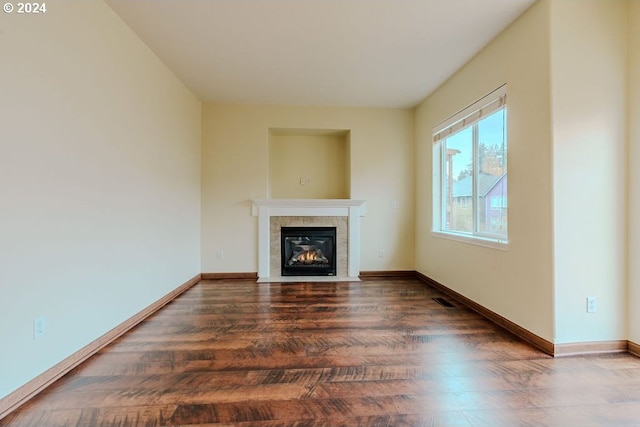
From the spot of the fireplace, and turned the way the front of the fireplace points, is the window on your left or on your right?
on your left

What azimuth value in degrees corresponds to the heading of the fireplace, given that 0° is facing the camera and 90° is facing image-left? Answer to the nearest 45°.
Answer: approximately 0°
